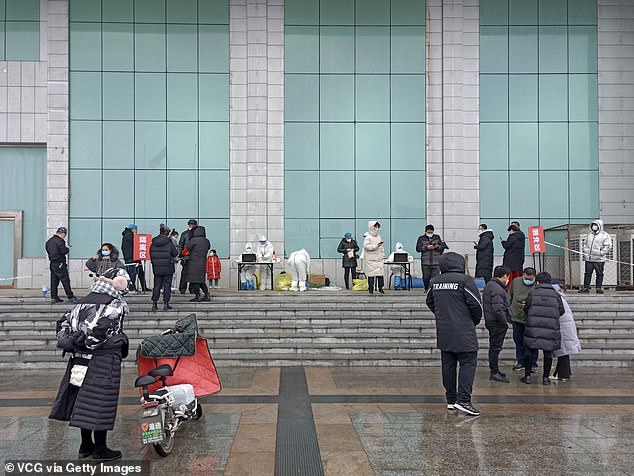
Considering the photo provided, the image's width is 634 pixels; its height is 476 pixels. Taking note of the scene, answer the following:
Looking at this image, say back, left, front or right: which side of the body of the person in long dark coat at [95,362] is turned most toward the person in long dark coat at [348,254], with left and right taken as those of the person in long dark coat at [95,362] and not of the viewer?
front

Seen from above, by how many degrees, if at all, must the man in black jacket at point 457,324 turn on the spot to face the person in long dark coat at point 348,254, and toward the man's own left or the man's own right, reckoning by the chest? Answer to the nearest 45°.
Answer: approximately 45° to the man's own left

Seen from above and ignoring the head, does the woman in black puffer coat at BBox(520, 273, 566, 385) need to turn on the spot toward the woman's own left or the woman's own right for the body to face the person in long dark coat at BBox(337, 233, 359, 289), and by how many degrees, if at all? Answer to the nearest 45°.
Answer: approximately 45° to the woman's own left

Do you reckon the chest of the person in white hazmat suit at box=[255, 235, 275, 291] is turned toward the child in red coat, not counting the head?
no

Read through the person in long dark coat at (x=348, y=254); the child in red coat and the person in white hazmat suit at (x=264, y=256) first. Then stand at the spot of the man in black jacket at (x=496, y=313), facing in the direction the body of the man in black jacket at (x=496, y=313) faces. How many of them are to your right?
0

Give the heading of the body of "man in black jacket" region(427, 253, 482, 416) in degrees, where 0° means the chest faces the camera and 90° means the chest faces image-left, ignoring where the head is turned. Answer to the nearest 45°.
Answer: approximately 225°

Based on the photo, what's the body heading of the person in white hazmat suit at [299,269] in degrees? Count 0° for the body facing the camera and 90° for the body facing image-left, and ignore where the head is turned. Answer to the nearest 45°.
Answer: approximately 180°

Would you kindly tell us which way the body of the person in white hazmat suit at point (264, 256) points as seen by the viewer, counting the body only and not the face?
toward the camera

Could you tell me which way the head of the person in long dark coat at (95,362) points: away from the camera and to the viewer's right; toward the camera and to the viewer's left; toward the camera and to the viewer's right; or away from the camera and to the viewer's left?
away from the camera and to the viewer's right

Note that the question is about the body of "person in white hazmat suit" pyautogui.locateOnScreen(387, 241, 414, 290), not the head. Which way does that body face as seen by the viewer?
toward the camera

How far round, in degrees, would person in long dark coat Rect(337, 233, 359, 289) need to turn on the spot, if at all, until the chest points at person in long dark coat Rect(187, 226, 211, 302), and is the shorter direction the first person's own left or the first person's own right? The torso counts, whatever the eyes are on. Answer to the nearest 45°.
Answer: approximately 45° to the first person's own right

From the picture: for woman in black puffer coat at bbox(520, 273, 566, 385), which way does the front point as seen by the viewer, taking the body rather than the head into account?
away from the camera

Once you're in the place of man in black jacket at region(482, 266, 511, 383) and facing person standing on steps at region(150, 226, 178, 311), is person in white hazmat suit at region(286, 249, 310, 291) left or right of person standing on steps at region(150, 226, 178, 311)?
right

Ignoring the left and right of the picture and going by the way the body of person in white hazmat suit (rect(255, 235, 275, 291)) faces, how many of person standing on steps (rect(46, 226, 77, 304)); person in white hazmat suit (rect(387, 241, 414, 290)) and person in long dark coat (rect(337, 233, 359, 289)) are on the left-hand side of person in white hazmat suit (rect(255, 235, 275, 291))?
2

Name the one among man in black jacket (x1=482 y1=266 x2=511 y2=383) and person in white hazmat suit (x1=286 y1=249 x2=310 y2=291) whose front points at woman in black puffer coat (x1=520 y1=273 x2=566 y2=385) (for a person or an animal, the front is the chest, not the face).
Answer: the man in black jacket

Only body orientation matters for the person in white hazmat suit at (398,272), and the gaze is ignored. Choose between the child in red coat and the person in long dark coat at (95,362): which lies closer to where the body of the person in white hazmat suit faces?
the person in long dark coat
